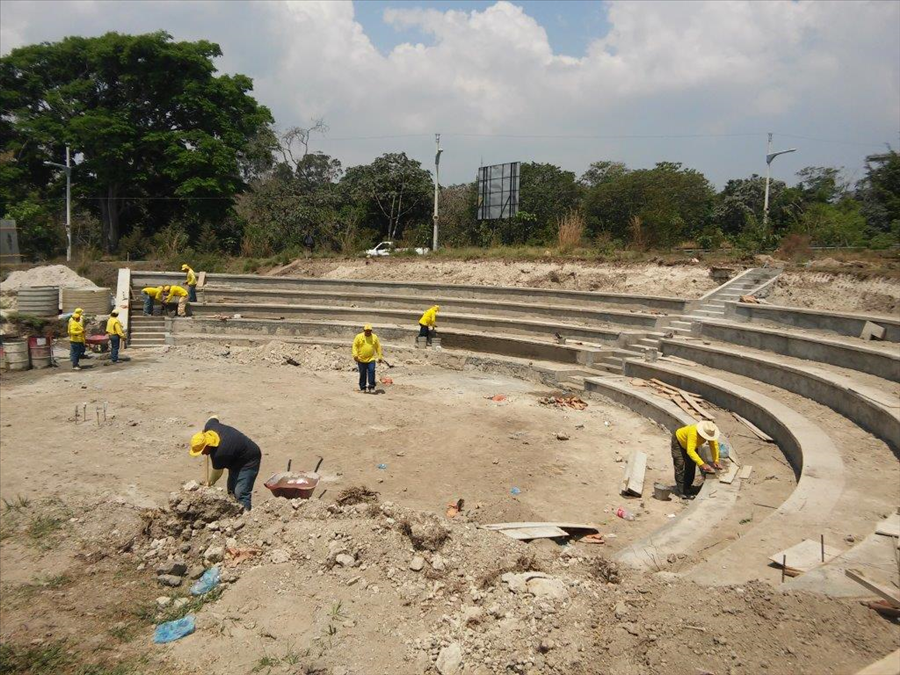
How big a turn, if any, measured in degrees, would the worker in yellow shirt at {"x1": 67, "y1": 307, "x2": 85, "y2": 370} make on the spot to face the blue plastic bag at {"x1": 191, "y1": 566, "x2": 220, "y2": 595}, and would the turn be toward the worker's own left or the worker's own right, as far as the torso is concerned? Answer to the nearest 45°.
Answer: approximately 90° to the worker's own right

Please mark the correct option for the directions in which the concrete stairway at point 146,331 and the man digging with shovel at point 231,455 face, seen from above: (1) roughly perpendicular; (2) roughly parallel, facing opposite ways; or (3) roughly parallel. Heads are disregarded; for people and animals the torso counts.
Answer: roughly perpendicular

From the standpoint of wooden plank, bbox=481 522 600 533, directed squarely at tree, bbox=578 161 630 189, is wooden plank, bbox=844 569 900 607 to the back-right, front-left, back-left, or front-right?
back-right

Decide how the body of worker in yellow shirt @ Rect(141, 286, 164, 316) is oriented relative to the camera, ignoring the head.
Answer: to the viewer's right

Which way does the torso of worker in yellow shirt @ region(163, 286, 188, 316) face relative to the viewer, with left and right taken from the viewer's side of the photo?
facing to the left of the viewer

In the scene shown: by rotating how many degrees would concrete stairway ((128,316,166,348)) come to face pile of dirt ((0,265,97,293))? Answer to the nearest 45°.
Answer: approximately 135° to its right

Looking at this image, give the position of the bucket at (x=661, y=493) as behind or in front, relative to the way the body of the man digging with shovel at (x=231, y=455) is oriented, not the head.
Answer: behind

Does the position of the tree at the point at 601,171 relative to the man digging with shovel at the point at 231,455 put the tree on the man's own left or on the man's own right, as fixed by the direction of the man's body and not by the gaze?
on the man's own right

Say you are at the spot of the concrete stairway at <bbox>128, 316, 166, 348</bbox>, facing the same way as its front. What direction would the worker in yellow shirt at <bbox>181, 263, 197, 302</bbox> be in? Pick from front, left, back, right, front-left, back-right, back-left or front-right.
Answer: back-left

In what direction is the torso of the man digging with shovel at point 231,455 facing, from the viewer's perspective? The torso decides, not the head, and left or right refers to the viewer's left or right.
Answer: facing to the left of the viewer
